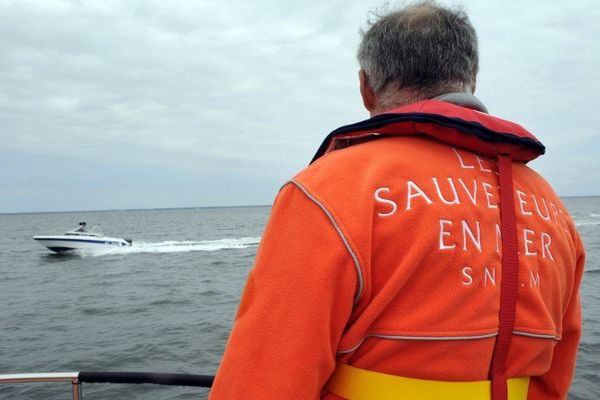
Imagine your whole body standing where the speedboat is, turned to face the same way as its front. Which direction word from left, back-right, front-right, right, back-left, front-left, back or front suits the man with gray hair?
left

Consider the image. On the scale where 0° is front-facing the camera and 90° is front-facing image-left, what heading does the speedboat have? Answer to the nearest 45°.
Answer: approximately 90°

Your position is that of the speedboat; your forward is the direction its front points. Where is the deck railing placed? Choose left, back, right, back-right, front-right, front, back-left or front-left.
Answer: left

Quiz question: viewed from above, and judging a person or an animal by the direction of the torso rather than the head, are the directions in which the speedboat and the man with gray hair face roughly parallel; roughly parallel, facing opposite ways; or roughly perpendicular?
roughly perpendicular

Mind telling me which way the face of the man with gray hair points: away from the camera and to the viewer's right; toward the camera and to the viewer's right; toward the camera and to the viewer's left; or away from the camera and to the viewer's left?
away from the camera and to the viewer's left

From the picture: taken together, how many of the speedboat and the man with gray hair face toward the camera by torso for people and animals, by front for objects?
0

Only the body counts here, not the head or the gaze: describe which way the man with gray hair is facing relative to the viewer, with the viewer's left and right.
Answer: facing away from the viewer and to the left of the viewer

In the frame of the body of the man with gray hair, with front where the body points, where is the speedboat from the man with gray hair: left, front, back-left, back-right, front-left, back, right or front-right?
front
